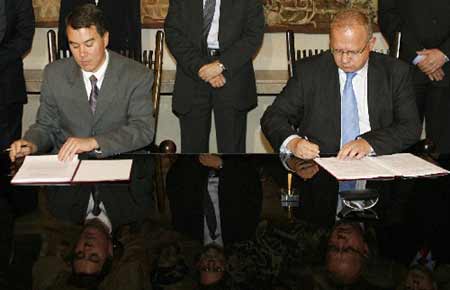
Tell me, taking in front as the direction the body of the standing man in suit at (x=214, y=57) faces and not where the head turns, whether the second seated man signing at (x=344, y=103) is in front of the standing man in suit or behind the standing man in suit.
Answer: in front

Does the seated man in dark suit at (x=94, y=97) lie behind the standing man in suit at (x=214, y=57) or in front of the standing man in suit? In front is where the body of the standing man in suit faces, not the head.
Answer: in front

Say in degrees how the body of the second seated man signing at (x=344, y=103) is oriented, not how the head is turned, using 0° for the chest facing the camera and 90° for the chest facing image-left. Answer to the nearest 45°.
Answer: approximately 0°

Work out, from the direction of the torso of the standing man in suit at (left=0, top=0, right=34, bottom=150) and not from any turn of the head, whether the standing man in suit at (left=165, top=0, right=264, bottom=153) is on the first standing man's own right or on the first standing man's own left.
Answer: on the first standing man's own left

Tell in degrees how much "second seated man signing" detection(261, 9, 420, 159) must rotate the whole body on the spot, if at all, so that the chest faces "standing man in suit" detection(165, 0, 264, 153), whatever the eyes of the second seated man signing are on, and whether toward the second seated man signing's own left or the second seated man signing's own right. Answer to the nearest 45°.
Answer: approximately 135° to the second seated man signing's own right

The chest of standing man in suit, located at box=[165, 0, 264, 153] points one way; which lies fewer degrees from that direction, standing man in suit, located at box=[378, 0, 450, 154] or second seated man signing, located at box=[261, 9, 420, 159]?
the second seated man signing

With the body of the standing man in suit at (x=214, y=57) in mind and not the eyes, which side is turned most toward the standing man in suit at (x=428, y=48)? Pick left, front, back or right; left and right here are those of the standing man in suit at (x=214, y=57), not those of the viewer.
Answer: left

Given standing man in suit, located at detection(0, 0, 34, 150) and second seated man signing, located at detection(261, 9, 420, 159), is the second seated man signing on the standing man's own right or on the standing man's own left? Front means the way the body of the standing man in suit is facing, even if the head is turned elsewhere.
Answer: on the standing man's own left

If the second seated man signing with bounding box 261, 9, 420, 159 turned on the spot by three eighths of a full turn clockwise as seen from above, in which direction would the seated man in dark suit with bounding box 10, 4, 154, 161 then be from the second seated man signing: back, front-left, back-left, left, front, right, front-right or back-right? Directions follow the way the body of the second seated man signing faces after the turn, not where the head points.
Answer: front-left

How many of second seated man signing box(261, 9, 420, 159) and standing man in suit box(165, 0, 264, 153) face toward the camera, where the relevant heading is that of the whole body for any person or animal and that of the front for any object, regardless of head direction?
2

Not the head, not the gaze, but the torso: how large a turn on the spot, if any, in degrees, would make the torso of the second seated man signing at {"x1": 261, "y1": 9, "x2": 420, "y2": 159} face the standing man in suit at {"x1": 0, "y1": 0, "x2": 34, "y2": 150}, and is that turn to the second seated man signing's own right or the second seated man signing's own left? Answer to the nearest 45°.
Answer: approximately 90° to the second seated man signing's own right

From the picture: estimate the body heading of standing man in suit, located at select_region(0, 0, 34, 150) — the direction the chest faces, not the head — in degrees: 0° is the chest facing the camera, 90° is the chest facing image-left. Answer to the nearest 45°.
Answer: approximately 0°
